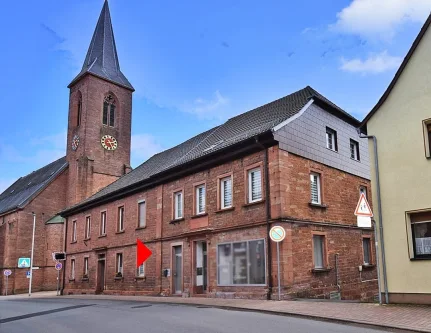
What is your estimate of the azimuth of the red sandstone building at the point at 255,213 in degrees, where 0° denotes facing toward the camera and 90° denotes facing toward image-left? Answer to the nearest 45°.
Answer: approximately 45°

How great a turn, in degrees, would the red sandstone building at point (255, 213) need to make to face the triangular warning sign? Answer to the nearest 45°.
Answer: approximately 45° to its left
